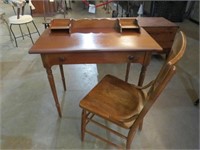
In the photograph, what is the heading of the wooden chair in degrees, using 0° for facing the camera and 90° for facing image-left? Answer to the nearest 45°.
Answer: approximately 135°

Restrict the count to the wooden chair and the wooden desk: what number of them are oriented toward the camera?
1

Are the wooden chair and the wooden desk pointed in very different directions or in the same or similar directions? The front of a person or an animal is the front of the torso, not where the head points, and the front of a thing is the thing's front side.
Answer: very different directions

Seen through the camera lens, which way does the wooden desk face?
facing the viewer
